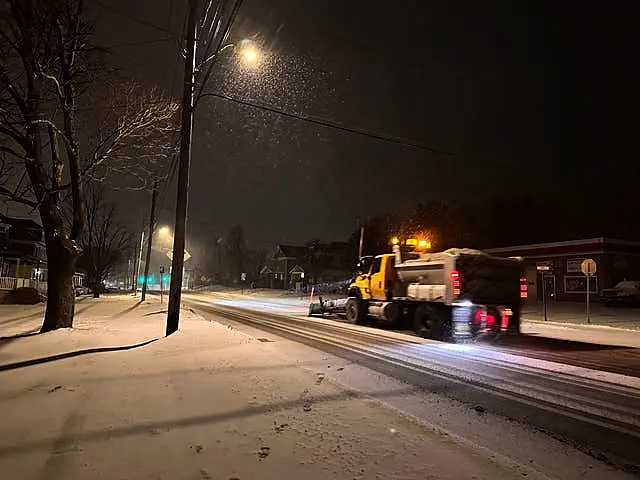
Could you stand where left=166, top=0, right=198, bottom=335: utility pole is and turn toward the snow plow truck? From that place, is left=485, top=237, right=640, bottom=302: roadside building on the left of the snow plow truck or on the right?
left

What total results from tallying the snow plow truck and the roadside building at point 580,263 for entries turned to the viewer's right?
0

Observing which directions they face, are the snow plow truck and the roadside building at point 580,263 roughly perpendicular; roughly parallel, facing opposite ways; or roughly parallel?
roughly perpendicular

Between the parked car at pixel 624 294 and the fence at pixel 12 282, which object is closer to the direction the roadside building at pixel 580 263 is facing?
the fence

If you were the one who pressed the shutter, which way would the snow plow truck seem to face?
facing away from the viewer and to the left of the viewer

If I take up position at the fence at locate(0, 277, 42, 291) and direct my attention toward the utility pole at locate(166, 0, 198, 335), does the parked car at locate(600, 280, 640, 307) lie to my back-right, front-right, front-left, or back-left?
front-left

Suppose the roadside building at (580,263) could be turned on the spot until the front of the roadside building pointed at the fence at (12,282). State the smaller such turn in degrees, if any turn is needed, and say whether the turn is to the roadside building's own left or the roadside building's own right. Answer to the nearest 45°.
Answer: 0° — it already faces it

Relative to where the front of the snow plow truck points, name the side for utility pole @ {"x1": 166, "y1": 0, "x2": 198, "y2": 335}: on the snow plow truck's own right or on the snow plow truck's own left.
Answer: on the snow plow truck's own left

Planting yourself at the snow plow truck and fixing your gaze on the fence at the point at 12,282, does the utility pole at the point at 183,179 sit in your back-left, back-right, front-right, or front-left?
front-left

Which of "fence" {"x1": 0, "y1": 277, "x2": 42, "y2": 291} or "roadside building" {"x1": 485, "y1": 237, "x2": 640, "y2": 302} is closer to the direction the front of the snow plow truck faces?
the fence
